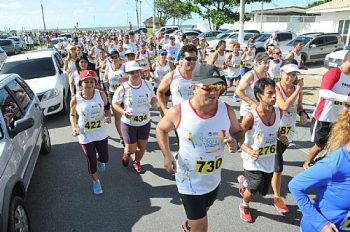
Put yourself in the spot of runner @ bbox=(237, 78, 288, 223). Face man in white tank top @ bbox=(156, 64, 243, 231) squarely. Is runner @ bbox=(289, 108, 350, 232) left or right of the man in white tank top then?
left

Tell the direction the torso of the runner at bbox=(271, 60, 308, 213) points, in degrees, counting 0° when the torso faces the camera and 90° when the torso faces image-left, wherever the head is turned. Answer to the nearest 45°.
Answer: approximately 315°

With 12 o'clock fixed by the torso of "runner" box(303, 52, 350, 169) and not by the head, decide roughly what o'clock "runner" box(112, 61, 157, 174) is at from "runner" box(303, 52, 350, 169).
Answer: "runner" box(112, 61, 157, 174) is roughly at 4 o'clock from "runner" box(303, 52, 350, 169).

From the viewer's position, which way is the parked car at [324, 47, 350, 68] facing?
facing the viewer and to the left of the viewer

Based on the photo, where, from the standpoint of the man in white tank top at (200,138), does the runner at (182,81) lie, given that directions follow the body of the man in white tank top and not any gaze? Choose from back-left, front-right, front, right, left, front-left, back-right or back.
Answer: back-left

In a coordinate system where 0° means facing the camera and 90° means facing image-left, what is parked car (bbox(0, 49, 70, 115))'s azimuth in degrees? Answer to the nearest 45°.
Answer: approximately 0°

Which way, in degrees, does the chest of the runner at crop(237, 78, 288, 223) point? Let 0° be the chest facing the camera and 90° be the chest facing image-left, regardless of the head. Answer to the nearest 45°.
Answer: approximately 315°

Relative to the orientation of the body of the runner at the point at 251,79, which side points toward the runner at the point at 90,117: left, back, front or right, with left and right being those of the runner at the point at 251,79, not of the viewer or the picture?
right

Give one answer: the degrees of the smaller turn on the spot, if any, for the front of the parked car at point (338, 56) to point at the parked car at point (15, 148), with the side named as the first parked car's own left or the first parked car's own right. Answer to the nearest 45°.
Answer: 0° — it already faces it

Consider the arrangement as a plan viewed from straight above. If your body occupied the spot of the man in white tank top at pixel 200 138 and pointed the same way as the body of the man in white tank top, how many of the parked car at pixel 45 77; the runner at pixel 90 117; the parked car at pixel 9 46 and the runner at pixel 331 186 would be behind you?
3

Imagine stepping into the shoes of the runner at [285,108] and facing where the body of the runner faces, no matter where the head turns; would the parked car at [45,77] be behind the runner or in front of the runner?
behind
